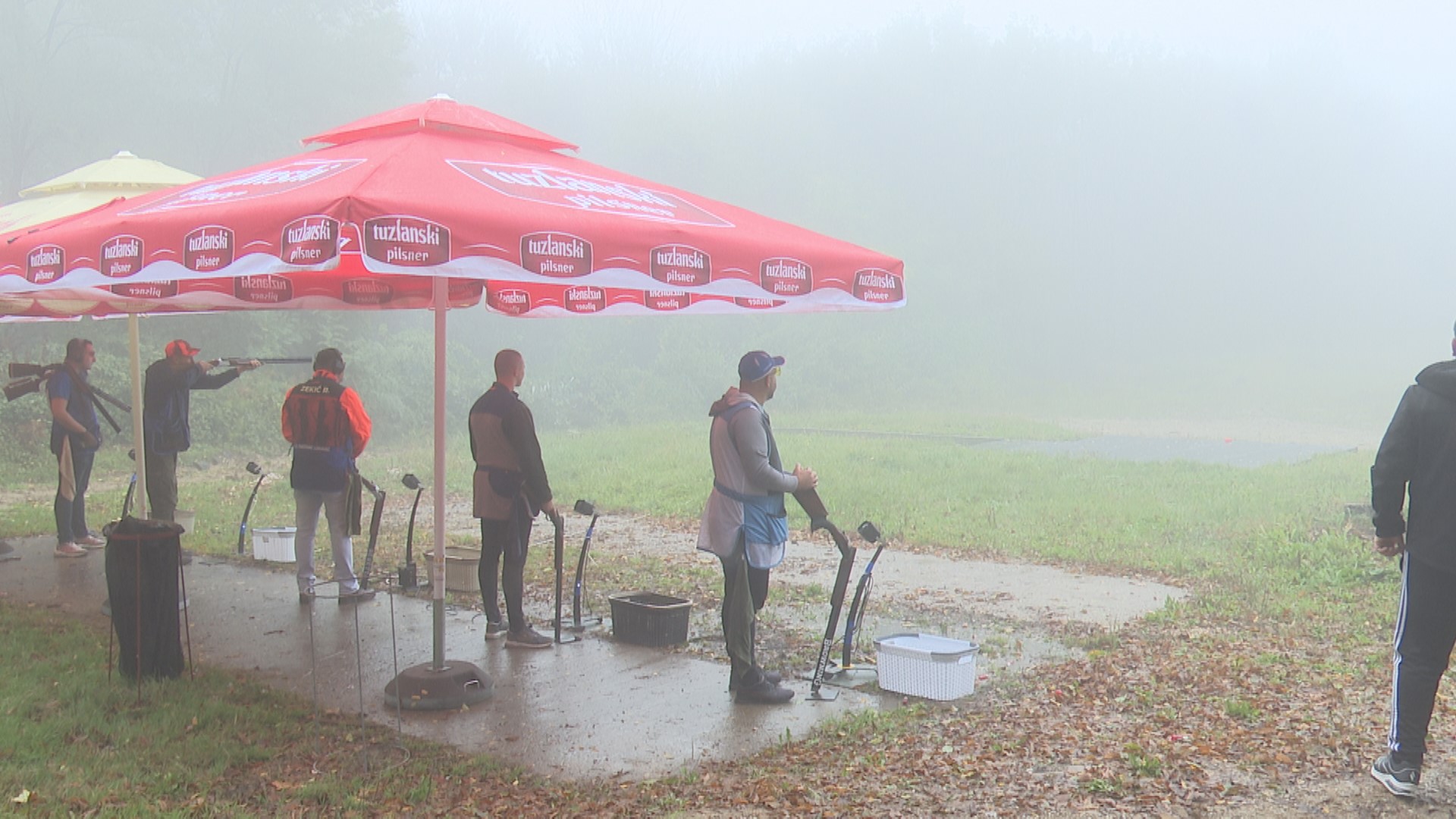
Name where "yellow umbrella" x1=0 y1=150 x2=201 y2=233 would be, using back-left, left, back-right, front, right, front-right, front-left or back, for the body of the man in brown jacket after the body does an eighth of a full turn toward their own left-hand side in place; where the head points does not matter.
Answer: front-left

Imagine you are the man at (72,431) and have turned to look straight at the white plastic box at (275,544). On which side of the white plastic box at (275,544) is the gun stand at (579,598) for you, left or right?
right

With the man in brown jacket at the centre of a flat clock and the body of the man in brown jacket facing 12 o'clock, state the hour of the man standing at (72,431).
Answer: The man standing is roughly at 9 o'clock from the man in brown jacket.

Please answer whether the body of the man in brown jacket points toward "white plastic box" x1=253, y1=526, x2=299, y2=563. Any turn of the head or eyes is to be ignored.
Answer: no

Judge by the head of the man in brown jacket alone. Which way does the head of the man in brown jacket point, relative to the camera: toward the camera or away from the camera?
away from the camera

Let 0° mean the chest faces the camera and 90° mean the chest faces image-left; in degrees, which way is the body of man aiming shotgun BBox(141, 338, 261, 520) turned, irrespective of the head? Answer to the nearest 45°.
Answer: approximately 270°

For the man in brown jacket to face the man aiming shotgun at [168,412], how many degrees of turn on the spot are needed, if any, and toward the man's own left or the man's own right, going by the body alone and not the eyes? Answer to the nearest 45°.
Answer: approximately 90° to the man's own left

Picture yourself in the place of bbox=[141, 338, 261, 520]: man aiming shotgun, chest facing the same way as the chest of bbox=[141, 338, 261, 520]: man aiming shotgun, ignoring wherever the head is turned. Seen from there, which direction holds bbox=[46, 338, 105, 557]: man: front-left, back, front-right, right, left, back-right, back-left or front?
back-left

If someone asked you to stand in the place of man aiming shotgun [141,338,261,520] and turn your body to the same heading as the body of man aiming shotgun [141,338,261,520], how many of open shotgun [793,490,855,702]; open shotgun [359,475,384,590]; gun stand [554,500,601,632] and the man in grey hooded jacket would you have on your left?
0

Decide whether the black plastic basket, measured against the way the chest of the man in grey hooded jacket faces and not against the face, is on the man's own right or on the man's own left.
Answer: on the man's own left

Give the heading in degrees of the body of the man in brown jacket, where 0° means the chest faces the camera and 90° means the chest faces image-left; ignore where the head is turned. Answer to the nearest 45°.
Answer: approximately 225°

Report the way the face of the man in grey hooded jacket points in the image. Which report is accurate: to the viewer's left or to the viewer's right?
to the viewer's right
